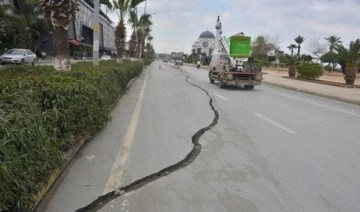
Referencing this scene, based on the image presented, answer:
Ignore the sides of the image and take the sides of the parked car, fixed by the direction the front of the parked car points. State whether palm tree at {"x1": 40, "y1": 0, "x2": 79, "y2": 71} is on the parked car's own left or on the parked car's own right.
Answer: on the parked car's own left

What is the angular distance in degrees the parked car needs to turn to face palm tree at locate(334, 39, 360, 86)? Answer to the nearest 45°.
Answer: approximately 90° to its left

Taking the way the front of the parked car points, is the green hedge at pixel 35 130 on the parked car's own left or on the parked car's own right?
on the parked car's own left

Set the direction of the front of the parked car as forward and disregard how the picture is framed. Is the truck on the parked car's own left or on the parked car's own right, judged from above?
on the parked car's own left

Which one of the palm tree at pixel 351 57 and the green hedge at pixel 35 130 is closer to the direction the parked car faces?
the green hedge

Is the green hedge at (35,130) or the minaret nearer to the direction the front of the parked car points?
the green hedge

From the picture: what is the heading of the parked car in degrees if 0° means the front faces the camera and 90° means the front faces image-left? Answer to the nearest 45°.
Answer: approximately 45°

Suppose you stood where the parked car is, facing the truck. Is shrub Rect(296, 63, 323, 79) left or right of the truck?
left

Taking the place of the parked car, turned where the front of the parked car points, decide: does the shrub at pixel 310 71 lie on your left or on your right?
on your left

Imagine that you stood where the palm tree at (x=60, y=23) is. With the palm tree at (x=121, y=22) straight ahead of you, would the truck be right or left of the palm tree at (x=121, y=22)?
right
